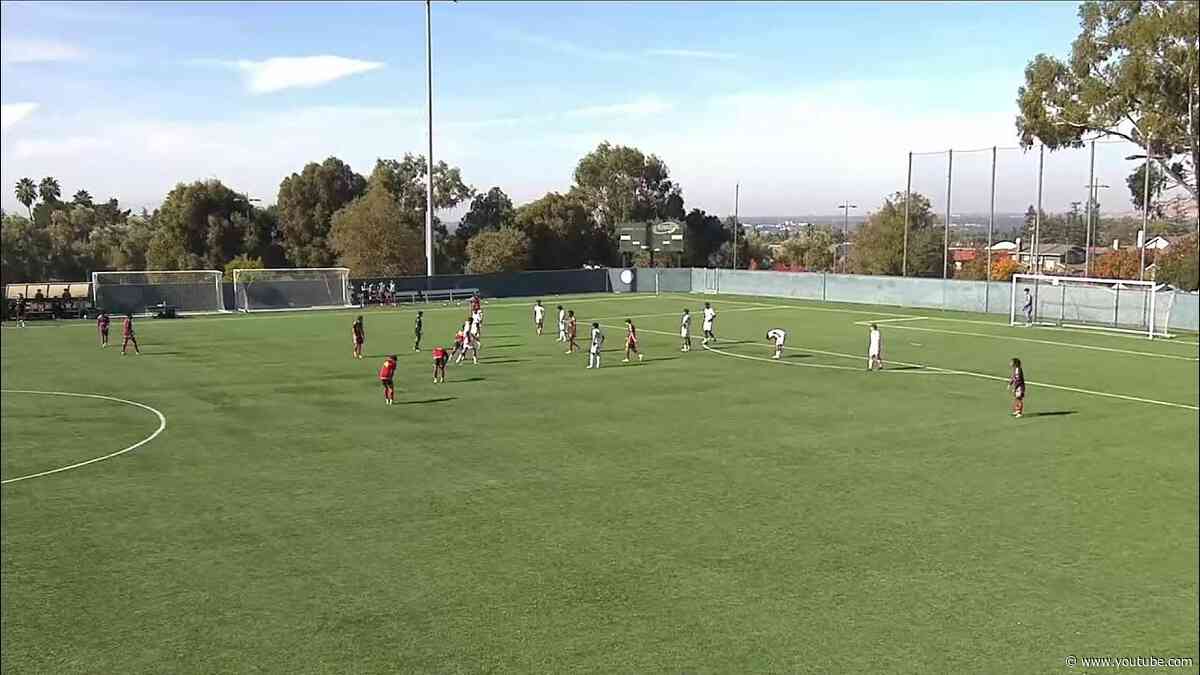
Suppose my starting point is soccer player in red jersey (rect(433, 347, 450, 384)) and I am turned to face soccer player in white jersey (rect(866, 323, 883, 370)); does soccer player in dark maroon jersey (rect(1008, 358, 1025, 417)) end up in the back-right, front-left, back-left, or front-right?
front-right

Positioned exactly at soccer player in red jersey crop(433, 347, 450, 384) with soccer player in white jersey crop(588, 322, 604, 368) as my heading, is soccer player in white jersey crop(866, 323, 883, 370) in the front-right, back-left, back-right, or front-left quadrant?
front-right

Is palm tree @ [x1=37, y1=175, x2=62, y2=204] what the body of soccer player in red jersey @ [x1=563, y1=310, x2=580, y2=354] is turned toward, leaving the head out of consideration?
no

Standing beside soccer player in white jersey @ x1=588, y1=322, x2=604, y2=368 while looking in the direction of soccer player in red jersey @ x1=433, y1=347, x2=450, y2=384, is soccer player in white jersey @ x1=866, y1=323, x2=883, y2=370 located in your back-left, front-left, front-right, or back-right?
back-left

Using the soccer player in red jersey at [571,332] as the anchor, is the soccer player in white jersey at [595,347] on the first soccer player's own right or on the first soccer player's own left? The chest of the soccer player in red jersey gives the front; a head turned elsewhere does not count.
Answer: on the first soccer player's own right

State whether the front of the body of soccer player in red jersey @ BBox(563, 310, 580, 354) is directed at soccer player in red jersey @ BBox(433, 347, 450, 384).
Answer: no
